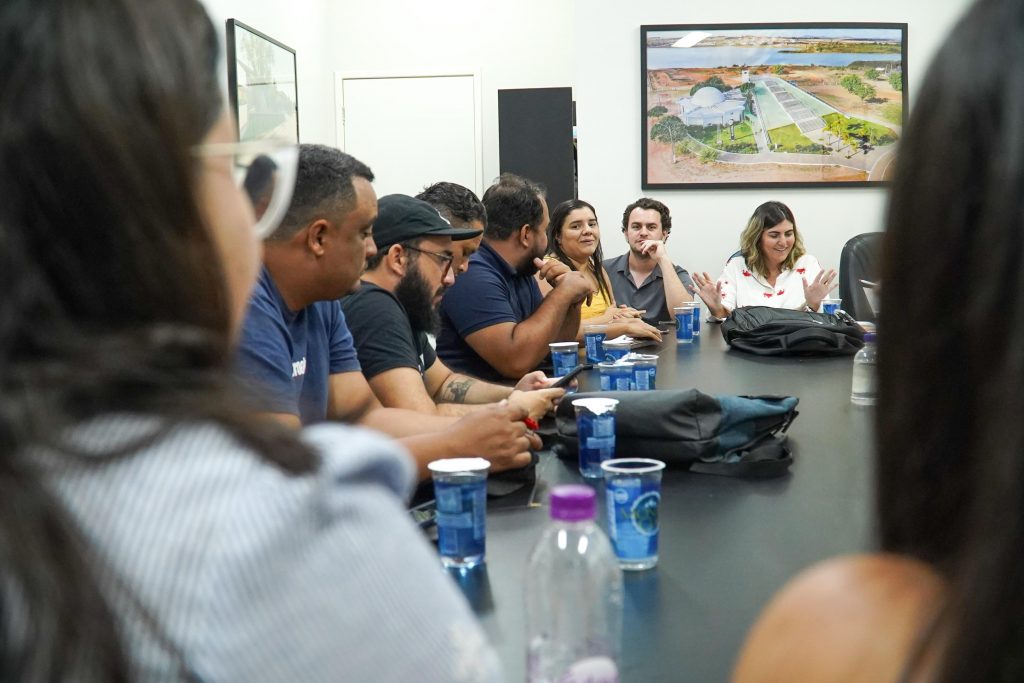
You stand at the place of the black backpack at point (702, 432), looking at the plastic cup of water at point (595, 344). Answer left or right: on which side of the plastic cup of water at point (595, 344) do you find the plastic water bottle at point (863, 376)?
right

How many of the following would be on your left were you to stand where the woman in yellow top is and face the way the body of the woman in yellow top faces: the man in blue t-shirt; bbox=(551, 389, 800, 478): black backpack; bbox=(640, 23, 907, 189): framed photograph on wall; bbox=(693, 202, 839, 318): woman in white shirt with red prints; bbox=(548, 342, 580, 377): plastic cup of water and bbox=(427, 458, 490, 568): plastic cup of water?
2

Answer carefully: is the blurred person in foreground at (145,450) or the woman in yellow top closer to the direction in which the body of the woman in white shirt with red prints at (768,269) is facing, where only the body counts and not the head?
the blurred person in foreground

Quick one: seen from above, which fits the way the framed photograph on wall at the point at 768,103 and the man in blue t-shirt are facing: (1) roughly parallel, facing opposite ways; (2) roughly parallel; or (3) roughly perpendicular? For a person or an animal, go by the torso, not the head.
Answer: roughly perpendicular

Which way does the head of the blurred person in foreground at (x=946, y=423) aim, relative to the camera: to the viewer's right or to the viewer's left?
to the viewer's left

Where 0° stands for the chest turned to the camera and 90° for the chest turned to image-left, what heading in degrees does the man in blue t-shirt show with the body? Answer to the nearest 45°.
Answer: approximately 270°

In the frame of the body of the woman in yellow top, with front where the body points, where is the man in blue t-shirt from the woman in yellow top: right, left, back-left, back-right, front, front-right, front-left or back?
front-right

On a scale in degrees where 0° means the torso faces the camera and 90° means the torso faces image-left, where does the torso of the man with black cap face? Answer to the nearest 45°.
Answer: approximately 270°

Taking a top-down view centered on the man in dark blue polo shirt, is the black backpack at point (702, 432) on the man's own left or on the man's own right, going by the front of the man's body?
on the man's own right

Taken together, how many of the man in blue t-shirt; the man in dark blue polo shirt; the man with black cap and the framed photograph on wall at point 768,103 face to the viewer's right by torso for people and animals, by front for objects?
3

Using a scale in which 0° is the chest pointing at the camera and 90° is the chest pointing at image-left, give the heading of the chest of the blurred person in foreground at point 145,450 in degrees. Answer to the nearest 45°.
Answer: approximately 225°

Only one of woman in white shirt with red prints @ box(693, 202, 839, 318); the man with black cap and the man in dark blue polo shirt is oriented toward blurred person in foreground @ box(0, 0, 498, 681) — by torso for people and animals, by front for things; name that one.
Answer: the woman in white shirt with red prints

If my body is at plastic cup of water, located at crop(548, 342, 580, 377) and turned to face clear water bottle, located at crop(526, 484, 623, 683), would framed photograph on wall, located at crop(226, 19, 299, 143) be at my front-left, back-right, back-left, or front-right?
back-right

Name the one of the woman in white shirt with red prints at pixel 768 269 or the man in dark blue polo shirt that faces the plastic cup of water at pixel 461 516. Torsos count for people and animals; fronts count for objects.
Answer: the woman in white shirt with red prints

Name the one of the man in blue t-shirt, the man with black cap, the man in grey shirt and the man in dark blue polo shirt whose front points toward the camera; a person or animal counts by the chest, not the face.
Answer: the man in grey shirt

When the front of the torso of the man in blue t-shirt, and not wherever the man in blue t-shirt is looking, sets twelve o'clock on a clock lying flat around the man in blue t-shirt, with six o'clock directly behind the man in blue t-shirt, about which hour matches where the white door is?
The white door is roughly at 9 o'clock from the man in blue t-shirt.

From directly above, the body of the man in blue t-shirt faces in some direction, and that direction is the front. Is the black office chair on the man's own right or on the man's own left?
on the man's own left

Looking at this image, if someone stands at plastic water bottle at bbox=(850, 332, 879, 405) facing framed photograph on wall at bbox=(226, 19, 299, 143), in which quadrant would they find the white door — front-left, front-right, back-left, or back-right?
front-right

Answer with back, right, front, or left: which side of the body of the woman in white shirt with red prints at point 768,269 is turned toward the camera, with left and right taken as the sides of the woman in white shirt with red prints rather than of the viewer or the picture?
front

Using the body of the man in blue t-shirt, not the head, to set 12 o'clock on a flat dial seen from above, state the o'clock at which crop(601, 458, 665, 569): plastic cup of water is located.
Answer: The plastic cup of water is roughly at 2 o'clock from the man in blue t-shirt.

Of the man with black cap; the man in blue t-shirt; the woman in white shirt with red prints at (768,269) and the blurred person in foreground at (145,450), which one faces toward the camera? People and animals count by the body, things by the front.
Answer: the woman in white shirt with red prints

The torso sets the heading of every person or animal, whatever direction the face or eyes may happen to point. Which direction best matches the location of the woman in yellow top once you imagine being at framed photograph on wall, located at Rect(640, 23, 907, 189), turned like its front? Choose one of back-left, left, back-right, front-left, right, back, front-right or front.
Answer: front-right
